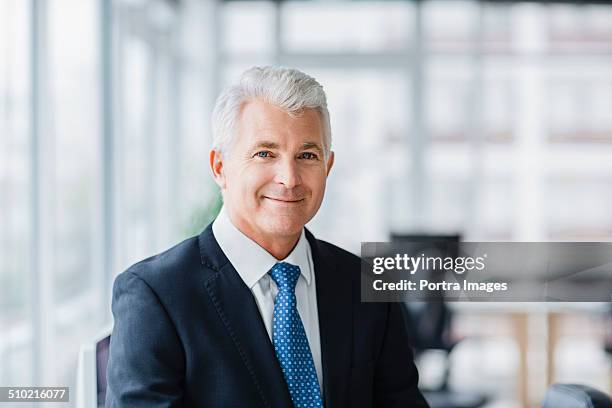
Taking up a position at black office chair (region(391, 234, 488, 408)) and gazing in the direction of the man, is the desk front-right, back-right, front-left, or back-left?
back-left

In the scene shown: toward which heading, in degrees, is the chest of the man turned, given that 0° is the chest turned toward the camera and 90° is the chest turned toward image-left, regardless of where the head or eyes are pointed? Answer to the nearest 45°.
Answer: approximately 315°

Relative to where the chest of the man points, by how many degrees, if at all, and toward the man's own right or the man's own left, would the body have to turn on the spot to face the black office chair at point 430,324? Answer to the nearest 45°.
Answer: approximately 135° to the man's own left

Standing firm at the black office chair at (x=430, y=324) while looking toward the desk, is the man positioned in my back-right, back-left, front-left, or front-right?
back-right

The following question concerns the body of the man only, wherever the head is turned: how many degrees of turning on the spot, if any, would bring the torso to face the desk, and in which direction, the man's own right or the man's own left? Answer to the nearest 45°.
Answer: approximately 90° to the man's own left
